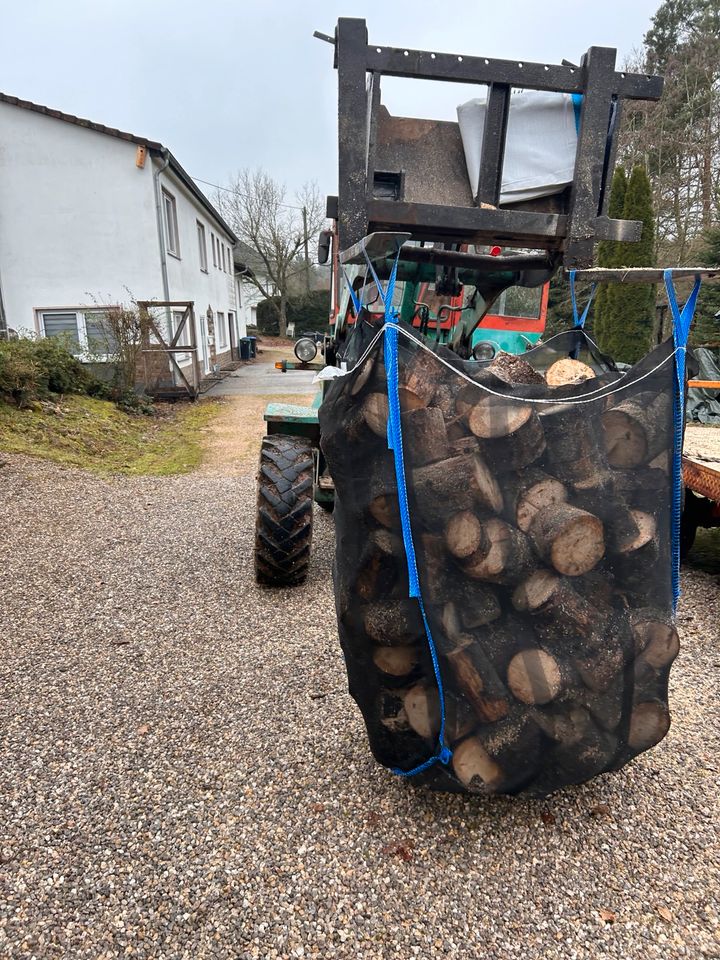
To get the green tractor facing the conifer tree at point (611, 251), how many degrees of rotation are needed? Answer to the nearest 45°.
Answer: approximately 180°

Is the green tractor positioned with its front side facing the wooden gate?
no

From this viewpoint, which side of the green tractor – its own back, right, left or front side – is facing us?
front

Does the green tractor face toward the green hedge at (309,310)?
no
